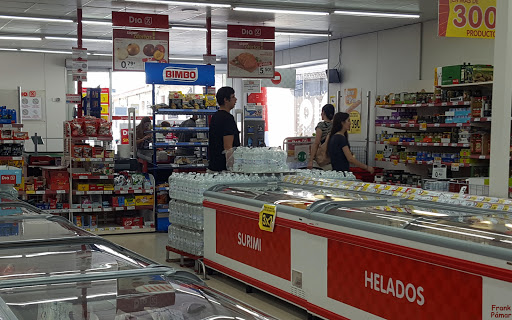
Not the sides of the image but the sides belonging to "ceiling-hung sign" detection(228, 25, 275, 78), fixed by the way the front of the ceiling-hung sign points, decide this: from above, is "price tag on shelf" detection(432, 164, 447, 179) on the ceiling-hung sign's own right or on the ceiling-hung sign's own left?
on the ceiling-hung sign's own left

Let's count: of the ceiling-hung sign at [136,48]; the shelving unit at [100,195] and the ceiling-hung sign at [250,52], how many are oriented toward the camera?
3

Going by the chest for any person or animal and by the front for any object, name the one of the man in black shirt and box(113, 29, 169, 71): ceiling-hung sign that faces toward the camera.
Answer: the ceiling-hung sign

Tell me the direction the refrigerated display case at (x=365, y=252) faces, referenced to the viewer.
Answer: facing the viewer and to the left of the viewer

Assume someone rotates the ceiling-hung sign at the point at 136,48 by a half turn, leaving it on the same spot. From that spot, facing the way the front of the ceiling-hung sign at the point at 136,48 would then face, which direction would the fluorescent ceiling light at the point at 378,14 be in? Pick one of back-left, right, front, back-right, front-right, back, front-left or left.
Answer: right

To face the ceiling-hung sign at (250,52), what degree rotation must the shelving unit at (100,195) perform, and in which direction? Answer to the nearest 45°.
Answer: approximately 135° to its left

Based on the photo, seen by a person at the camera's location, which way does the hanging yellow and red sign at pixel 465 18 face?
facing the viewer

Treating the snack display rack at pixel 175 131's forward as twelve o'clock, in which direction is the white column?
The white column is roughly at 11 o'clock from the snack display rack.

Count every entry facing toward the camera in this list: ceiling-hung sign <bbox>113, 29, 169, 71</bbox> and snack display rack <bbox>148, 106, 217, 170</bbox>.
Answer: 2

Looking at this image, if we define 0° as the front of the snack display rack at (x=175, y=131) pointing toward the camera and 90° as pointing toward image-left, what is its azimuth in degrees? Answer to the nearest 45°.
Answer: approximately 0°

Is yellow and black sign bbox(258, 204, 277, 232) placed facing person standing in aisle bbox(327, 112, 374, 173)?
no

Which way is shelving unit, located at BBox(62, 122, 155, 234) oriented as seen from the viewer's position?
toward the camera

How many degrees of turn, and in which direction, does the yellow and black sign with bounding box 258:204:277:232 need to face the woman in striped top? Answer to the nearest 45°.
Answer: approximately 135° to its right

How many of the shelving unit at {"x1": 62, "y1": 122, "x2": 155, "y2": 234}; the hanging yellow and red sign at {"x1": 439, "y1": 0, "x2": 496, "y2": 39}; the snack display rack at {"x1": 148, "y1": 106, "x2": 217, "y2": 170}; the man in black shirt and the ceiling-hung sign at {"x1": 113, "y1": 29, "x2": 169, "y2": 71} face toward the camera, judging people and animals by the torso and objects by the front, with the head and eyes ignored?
4

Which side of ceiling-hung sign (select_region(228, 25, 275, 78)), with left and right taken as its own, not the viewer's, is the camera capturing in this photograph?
front
